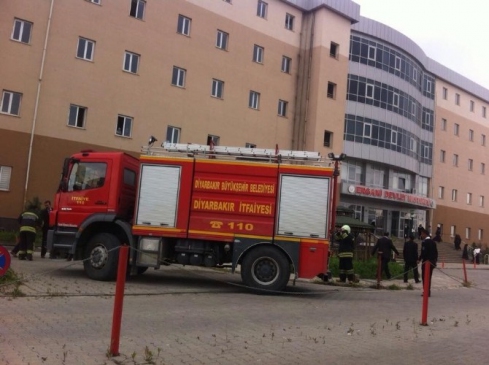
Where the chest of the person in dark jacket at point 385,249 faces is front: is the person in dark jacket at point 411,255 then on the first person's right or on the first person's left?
on the first person's right

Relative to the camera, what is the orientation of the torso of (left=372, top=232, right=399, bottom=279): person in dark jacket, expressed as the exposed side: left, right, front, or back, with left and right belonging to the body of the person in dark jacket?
back

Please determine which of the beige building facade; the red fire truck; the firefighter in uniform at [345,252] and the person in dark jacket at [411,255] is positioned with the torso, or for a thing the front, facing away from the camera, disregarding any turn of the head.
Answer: the person in dark jacket

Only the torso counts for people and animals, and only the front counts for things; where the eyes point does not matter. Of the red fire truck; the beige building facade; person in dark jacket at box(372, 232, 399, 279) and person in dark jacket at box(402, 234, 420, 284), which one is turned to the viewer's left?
the red fire truck

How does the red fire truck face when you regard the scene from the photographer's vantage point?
facing to the left of the viewer

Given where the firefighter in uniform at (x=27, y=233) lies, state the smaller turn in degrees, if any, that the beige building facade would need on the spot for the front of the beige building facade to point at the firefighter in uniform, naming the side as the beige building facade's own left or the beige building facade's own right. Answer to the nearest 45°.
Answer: approximately 45° to the beige building facade's own right

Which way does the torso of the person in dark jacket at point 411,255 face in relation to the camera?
away from the camera

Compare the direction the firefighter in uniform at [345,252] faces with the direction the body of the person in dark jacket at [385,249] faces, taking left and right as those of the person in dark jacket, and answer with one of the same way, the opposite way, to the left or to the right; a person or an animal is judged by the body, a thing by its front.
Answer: to the left
